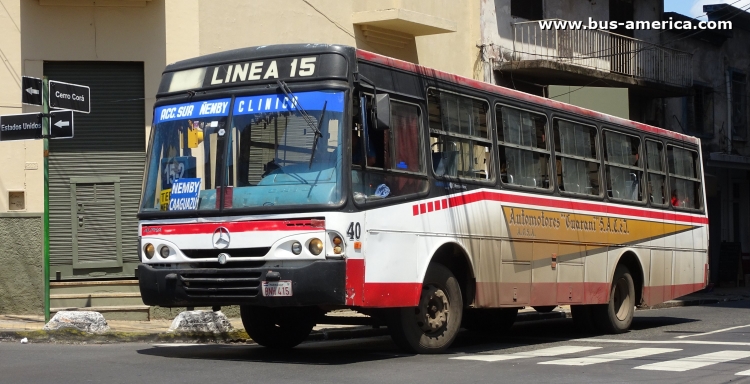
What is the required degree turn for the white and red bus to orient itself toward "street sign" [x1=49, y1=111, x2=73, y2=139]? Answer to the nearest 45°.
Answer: approximately 90° to its right

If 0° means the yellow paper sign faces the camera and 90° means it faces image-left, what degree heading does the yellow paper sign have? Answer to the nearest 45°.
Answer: approximately 45°

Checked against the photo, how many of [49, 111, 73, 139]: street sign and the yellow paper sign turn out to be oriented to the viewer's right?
0

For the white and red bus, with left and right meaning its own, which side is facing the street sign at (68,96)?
right

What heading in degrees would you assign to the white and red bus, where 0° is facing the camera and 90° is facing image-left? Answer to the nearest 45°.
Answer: approximately 45°

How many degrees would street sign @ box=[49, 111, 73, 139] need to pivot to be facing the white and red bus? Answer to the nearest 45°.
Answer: approximately 45° to its left

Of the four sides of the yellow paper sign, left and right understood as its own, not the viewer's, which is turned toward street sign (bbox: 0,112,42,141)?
right

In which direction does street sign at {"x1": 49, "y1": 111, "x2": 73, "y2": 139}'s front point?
toward the camera

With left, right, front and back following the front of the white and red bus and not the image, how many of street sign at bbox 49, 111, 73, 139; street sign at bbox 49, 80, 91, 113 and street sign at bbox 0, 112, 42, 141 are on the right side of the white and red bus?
3

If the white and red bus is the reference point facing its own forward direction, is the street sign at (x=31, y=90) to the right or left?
on its right
